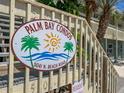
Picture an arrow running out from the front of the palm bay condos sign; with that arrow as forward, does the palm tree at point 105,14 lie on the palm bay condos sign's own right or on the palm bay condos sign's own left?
on the palm bay condos sign's own left

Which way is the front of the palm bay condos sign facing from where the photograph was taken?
facing the viewer and to the right of the viewer

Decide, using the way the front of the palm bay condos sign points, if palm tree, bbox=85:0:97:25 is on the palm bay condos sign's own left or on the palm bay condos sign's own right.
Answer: on the palm bay condos sign's own left
